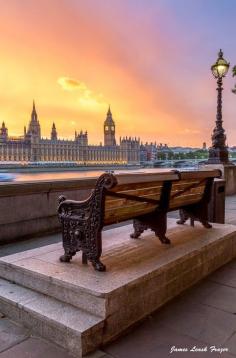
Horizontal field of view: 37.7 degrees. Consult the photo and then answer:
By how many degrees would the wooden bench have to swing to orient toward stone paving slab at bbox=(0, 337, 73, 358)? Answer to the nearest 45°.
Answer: approximately 90° to its left

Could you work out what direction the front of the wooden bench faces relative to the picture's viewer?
facing away from the viewer and to the left of the viewer

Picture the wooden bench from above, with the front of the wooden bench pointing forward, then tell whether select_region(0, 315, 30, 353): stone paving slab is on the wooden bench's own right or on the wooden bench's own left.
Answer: on the wooden bench's own left

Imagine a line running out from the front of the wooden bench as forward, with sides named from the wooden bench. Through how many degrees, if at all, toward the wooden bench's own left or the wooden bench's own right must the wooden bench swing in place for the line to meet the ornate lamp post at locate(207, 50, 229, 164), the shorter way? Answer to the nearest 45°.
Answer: approximately 45° to the wooden bench's own right
